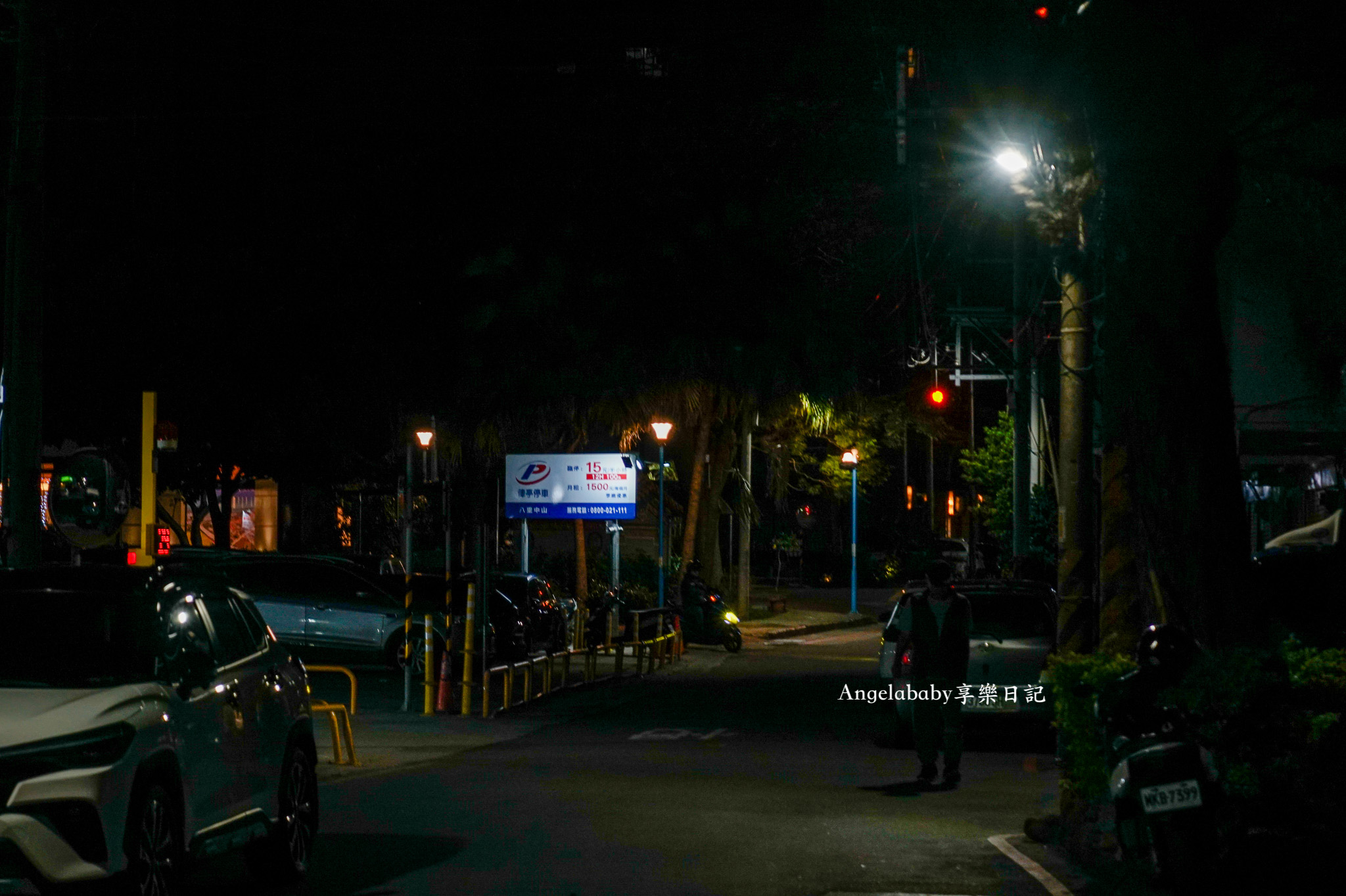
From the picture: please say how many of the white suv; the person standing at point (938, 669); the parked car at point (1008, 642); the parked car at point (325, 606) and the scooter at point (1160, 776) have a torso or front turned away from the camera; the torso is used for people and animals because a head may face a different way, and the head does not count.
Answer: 2

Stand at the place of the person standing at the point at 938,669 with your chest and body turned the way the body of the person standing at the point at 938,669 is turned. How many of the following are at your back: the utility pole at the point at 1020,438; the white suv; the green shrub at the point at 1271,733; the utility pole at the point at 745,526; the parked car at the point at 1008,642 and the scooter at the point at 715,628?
4

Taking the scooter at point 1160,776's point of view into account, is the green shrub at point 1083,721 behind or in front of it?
in front

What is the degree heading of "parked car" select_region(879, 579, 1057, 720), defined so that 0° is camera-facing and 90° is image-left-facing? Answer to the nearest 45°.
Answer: approximately 180°

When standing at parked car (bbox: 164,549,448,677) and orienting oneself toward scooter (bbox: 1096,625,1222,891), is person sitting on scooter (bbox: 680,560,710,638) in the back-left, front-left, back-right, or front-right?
back-left

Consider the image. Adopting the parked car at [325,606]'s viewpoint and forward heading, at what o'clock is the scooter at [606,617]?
The scooter is roughly at 11 o'clock from the parked car.

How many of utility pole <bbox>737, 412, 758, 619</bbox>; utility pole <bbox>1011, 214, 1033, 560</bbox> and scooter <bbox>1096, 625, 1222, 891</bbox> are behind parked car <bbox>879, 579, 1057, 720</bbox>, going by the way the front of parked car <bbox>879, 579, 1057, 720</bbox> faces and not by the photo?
1

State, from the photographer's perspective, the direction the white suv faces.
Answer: facing the viewer and to the left of the viewer

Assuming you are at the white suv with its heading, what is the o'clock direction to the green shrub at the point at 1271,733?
The green shrub is roughly at 8 o'clock from the white suv.

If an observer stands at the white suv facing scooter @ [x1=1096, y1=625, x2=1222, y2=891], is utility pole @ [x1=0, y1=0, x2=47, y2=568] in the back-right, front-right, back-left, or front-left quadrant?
back-left

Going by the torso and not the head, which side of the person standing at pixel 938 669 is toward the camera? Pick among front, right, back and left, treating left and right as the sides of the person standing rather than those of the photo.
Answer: front

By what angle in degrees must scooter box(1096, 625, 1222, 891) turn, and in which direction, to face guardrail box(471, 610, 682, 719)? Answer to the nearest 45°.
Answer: approximately 45° to its left

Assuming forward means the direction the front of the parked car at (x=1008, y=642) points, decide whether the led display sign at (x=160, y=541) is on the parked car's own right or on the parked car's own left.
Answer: on the parked car's own left

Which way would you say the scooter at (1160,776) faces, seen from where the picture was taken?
facing away from the viewer

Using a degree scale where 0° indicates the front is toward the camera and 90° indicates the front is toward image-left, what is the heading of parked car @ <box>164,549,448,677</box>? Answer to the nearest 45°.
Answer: approximately 270°

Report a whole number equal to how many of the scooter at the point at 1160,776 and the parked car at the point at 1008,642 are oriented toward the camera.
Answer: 0

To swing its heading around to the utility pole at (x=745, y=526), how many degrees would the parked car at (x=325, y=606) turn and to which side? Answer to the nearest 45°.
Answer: approximately 45° to its left
